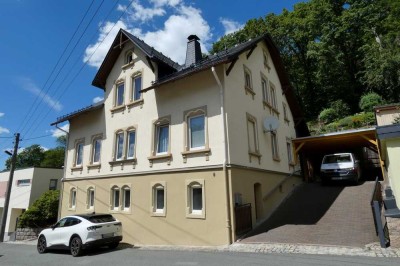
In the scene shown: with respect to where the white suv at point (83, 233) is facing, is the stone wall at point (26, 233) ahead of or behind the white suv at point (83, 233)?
ahead

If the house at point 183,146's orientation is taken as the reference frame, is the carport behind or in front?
behind

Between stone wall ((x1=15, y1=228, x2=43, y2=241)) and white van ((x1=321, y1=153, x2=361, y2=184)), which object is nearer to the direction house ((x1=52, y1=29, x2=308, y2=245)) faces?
the stone wall

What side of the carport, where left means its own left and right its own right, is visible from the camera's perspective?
front

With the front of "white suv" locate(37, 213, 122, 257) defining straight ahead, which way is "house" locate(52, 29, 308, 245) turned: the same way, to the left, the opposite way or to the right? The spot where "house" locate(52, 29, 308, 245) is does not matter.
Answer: to the left

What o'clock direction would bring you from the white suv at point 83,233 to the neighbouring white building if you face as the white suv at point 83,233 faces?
The neighbouring white building is roughly at 1 o'clock from the white suv.

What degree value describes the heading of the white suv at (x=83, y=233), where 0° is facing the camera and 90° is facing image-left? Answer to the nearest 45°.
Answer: approximately 135°

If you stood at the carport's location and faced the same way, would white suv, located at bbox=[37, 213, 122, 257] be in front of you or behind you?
in front

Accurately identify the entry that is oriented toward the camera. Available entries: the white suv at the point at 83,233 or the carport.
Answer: the carport

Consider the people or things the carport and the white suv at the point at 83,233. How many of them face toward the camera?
1

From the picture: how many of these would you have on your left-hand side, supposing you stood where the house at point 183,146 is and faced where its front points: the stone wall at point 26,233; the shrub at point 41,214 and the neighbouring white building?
0

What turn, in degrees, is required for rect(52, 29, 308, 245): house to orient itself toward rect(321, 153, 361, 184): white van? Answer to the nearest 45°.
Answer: approximately 135° to its left

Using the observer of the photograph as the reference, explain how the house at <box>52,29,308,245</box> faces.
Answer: facing the viewer and to the left of the viewer

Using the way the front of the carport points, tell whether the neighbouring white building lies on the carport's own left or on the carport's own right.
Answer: on the carport's own right

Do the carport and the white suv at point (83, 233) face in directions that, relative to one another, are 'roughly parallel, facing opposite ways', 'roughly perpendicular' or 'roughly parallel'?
roughly perpendicular

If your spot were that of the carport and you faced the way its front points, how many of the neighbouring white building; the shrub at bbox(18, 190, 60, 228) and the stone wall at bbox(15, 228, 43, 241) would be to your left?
0

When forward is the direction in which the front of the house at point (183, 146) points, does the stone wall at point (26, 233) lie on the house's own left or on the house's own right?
on the house's own right

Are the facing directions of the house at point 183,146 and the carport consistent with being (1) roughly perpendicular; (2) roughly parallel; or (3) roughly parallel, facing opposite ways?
roughly parallel

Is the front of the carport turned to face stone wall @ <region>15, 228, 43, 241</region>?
no

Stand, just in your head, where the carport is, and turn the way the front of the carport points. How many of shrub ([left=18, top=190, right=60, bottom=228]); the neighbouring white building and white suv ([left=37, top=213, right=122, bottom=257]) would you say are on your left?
0
